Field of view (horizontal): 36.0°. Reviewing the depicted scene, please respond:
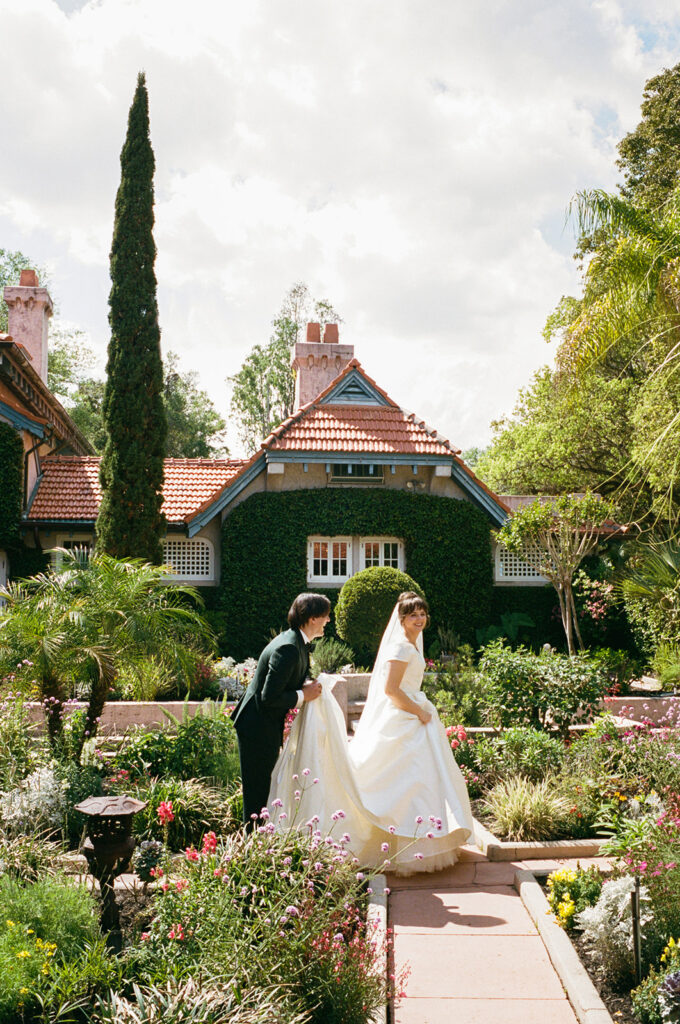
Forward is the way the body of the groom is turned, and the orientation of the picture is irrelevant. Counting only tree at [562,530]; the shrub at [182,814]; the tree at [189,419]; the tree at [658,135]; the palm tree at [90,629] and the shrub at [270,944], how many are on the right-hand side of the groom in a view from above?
1

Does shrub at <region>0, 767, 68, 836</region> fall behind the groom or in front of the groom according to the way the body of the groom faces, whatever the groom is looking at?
behind

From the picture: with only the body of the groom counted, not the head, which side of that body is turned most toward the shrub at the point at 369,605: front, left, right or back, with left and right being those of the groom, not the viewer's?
left

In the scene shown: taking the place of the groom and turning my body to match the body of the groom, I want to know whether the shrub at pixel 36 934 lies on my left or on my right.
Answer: on my right

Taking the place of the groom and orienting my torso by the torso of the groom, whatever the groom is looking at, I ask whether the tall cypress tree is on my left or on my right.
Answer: on my left

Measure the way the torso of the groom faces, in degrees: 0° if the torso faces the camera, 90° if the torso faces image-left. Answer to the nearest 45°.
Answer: approximately 270°

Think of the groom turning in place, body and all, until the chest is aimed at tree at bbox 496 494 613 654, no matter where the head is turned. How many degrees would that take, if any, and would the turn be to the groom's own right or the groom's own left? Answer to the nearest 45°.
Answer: approximately 45° to the groom's own left

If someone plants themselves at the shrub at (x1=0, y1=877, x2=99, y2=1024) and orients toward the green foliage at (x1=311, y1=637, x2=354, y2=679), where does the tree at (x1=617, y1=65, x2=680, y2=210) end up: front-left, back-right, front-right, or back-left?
front-right

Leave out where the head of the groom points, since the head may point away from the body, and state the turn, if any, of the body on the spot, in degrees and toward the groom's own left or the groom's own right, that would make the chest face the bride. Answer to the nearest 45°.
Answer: approximately 45° to the groom's own left

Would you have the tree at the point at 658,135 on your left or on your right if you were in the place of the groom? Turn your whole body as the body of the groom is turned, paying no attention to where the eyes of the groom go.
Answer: on your left

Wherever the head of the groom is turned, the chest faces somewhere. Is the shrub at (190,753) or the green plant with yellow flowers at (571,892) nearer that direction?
the green plant with yellow flowers

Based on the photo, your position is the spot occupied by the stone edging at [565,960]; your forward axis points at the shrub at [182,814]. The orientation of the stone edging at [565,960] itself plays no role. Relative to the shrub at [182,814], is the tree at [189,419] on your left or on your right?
right

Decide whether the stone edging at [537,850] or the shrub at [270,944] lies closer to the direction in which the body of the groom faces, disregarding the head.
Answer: the stone edging

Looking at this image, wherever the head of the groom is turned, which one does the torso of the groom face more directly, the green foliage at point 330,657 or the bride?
the bride

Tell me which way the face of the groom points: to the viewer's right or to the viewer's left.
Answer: to the viewer's right
